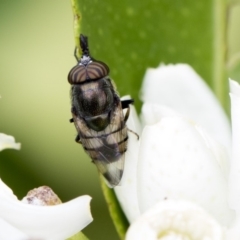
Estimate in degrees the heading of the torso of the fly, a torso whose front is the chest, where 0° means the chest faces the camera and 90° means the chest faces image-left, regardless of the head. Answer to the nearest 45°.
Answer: approximately 180°
